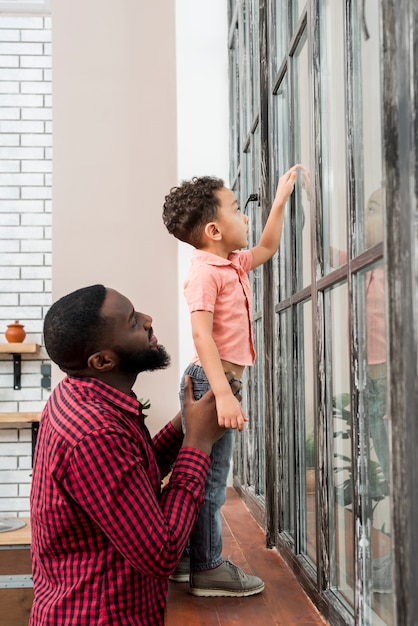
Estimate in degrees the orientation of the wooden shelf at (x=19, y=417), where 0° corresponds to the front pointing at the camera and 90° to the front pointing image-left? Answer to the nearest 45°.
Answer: approximately 0°

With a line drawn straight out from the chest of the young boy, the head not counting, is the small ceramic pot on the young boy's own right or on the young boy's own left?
on the young boy's own left

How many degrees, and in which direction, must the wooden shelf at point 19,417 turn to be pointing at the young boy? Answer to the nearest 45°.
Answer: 0° — it already faces them

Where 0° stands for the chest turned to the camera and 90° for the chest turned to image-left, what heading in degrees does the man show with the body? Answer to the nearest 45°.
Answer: approximately 270°

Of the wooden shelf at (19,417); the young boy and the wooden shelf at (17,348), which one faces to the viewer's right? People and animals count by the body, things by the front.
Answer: the young boy

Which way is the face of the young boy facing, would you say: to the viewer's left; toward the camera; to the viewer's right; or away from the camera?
to the viewer's right

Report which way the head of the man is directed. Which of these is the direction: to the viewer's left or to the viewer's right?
to the viewer's right

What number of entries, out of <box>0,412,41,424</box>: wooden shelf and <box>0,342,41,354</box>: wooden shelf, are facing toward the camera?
2

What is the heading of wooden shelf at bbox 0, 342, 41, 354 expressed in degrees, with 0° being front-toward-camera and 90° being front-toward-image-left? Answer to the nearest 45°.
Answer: approximately 0°

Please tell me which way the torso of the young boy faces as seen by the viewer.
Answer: to the viewer's right

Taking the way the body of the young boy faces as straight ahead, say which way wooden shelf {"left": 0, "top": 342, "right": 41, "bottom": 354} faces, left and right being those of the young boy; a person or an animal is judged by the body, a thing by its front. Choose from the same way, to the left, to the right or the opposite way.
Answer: to the right

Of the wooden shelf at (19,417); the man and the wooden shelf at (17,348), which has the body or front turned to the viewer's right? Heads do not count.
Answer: the man

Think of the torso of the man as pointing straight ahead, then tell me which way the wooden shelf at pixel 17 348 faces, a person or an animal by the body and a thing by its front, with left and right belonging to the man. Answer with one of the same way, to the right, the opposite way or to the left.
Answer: to the right
